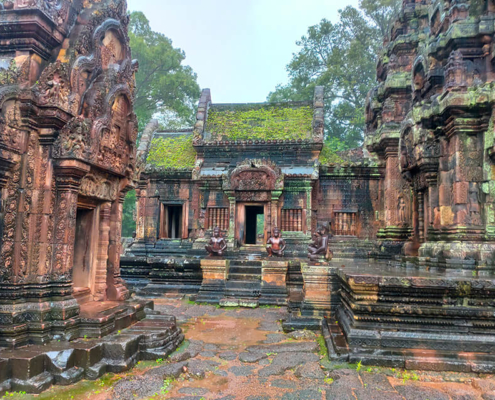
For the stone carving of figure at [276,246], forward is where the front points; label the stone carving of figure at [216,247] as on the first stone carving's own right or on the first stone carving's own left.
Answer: on the first stone carving's own right

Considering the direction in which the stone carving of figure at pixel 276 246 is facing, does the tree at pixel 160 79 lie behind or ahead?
behind

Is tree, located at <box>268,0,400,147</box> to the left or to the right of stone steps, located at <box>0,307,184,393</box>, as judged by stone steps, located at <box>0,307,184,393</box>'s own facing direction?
on its left

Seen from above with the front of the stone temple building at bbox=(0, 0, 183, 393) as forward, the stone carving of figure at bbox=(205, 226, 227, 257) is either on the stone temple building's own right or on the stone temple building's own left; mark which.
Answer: on the stone temple building's own left

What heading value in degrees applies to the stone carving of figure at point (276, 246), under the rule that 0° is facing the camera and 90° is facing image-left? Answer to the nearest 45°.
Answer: approximately 0°

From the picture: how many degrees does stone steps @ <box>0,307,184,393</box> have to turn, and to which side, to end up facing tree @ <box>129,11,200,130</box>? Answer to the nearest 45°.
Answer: approximately 135° to its left
